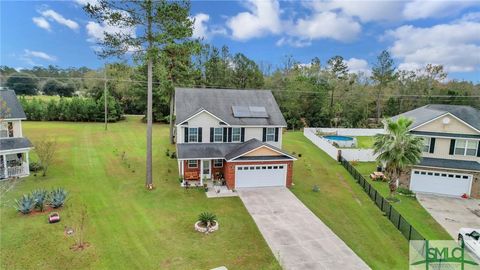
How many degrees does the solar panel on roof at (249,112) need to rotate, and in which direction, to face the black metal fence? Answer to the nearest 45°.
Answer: approximately 45° to its left

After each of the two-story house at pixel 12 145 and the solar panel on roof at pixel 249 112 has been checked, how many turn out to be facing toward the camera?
2

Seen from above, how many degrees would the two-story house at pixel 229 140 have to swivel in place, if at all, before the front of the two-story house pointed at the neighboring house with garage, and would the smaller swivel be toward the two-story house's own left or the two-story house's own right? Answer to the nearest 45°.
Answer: approximately 90° to the two-story house's own left

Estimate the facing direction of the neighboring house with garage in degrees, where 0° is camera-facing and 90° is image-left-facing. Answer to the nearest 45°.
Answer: approximately 0°

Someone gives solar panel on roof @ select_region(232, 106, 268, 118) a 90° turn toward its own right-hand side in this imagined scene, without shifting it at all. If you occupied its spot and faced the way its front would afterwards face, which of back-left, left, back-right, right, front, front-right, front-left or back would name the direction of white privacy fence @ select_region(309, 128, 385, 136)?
back-right

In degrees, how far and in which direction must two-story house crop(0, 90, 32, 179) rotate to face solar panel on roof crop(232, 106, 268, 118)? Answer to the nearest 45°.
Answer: approximately 45° to its left

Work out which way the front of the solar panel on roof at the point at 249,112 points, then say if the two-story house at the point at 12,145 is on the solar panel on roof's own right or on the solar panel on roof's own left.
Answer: on the solar panel on roof's own right

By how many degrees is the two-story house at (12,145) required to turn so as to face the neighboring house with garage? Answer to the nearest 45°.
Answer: approximately 45° to its left

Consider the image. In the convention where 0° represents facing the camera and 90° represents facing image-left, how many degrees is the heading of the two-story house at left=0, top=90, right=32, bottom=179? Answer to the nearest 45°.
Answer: approximately 0°
